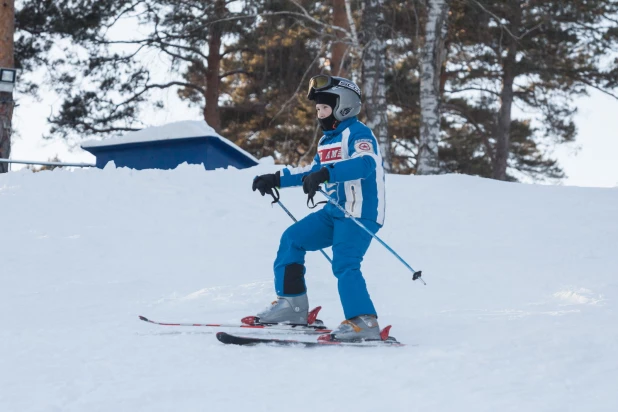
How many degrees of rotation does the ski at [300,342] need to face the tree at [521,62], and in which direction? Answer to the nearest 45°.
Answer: approximately 90° to its right

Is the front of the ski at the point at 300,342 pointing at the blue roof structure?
no

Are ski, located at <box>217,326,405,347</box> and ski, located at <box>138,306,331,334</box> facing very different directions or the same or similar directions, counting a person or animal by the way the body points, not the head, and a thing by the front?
same or similar directions

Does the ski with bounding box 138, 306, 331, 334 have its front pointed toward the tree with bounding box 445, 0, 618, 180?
no

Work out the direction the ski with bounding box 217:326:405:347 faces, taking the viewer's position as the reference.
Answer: facing to the left of the viewer

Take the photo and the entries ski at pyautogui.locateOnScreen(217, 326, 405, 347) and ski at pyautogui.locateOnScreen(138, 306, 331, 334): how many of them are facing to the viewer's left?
2

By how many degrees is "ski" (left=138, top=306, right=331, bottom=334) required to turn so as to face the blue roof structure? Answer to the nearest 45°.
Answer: approximately 90° to its right

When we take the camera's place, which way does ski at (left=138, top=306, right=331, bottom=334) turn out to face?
facing to the left of the viewer
